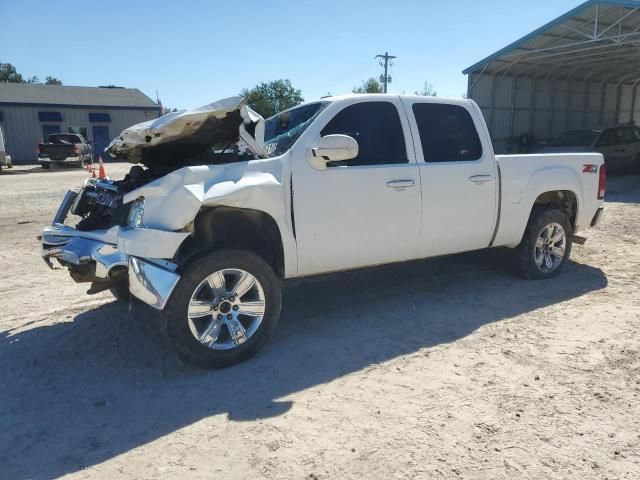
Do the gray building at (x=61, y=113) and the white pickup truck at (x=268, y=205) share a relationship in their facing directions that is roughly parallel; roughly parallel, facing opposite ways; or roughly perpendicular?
roughly perpendicular

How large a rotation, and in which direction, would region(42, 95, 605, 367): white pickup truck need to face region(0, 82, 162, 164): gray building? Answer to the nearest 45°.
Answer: approximately 90° to its right

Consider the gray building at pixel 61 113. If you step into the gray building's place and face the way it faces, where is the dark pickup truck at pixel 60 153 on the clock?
The dark pickup truck is roughly at 12 o'clock from the gray building.

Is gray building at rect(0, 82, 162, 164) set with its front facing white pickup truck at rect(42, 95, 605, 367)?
yes

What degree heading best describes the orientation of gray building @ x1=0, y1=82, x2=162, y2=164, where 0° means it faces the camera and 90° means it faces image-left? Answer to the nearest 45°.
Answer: approximately 0°

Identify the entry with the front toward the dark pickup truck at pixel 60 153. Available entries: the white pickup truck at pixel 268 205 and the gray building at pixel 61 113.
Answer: the gray building

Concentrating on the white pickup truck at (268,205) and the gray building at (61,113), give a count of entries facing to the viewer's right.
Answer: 0

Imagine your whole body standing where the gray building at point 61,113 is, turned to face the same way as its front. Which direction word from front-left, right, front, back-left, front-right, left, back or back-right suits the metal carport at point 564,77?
front-left

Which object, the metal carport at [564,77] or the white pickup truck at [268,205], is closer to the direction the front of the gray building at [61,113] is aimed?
the white pickup truck

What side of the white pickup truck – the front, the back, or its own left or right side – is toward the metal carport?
back

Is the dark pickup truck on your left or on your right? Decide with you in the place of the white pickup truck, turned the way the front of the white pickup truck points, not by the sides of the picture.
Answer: on your right
